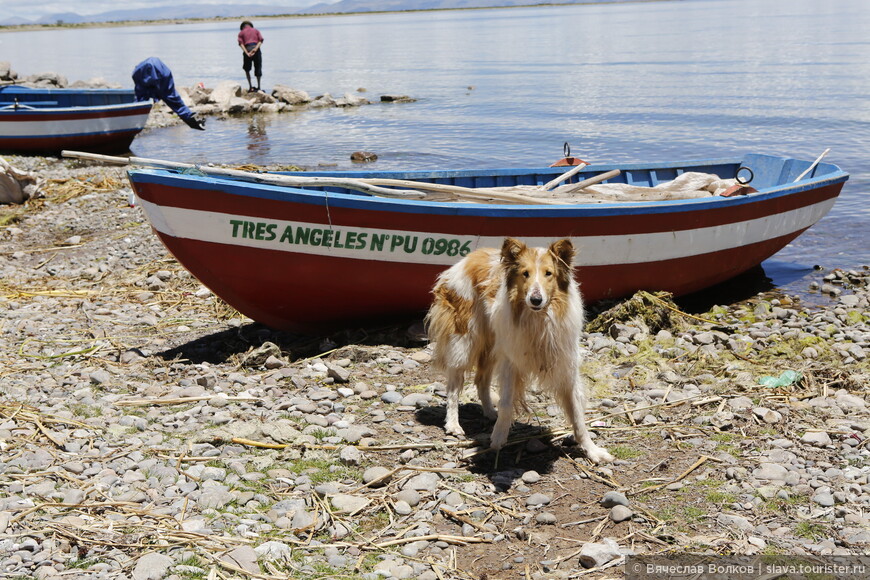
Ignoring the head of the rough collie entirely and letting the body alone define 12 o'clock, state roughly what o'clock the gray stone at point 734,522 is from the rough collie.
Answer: The gray stone is roughly at 12 o'clock from the rough collie.

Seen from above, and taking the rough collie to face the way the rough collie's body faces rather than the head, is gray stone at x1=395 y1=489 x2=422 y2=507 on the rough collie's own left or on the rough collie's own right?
on the rough collie's own right

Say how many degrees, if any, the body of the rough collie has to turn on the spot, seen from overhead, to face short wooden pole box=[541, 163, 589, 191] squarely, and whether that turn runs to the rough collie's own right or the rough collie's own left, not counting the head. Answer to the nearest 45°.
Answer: approximately 135° to the rough collie's own left

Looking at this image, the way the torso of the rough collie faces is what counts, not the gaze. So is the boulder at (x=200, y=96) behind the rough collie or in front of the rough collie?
behind

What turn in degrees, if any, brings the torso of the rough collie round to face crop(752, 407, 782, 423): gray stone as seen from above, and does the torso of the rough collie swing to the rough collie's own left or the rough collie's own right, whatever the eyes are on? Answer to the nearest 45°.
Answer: approximately 45° to the rough collie's own left

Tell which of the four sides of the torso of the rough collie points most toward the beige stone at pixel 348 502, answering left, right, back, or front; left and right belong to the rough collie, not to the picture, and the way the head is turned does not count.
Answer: right

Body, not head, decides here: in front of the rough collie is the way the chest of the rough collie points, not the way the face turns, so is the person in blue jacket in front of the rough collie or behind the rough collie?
behind

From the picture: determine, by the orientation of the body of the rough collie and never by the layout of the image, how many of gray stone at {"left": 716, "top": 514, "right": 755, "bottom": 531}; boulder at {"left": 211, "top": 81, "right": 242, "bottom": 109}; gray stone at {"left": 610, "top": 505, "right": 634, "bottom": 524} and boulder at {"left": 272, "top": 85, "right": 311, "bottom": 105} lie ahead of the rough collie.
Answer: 2

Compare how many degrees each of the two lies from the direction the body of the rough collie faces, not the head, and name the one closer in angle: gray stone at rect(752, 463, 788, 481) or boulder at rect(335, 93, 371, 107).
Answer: the gray stone

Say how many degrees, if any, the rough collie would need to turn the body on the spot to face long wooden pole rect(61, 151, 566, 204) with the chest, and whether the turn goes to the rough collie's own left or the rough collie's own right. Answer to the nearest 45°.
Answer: approximately 180°

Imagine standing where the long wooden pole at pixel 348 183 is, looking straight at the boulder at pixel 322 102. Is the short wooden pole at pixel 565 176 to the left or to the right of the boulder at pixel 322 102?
right

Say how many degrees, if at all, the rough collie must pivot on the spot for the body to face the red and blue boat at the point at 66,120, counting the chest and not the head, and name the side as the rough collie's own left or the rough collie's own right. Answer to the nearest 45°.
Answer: approximately 180°

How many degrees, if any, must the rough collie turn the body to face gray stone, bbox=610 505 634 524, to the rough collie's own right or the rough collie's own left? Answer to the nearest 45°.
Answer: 0° — it already faces it

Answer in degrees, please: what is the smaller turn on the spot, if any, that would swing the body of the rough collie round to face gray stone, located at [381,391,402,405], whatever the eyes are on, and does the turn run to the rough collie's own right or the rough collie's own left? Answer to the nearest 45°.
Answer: approximately 180°

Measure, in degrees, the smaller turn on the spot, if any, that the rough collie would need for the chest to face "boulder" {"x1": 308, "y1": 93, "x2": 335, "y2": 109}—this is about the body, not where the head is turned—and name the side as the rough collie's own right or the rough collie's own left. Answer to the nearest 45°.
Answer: approximately 135° to the rough collie's own left

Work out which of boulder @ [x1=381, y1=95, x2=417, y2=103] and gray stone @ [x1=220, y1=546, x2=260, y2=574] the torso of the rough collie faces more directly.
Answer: the gray stone

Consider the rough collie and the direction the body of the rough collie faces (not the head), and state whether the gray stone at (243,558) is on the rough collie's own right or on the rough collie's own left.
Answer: on the rough collie's own right

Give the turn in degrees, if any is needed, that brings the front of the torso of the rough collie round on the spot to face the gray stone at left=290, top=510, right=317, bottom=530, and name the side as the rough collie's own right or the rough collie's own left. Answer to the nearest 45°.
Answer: approximately 90° to the rough collie's own right
